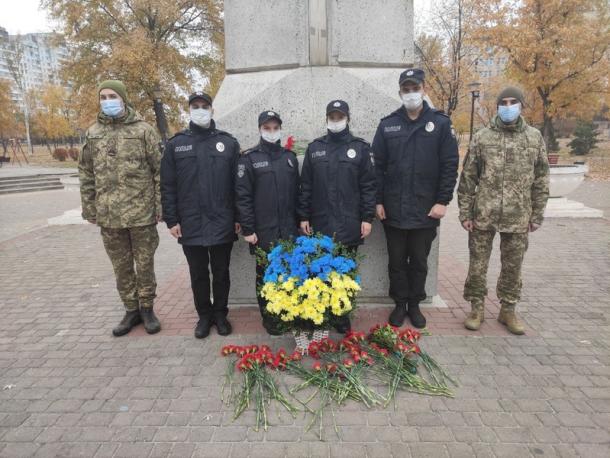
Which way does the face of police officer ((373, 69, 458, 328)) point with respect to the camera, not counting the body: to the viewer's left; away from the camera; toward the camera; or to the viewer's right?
toward the camera

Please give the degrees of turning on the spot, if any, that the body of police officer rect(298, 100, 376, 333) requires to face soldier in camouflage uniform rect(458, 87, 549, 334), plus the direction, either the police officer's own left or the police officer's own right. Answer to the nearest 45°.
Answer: approximately 90° to the police officer's own left

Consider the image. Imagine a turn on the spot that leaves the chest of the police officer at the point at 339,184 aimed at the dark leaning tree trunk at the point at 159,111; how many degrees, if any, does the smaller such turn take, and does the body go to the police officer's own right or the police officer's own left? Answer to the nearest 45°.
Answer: approximately 135° to the police officer's own right

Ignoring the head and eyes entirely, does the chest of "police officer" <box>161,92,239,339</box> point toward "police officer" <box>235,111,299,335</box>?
no

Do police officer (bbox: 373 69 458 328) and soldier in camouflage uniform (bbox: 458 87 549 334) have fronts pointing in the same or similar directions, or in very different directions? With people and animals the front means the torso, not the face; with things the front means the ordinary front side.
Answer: same or similar directions

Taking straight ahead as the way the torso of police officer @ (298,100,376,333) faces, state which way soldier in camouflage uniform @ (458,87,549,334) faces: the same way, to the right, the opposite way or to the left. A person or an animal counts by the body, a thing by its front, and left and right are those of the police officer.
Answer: the same way

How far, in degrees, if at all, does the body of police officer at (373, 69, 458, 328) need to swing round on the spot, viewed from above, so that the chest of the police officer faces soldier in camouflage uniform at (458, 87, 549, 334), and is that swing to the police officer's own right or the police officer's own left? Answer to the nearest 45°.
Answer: approximately 90° to the police officer's own left

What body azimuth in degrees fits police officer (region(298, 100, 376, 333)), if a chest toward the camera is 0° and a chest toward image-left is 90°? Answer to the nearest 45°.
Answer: approximately 0°

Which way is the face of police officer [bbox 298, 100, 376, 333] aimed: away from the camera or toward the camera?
toward the camera

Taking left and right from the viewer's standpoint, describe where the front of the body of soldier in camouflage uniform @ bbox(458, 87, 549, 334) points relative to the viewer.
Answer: facing the viewer

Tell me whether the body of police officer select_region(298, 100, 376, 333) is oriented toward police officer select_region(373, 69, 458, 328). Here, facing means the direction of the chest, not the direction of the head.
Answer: no

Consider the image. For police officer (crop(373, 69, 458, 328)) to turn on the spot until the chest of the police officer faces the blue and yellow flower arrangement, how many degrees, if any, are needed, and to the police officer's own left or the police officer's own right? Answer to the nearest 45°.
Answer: approximately 45° to the police officer's own right

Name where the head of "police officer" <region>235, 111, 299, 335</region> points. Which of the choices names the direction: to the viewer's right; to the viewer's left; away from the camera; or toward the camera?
toward the camera

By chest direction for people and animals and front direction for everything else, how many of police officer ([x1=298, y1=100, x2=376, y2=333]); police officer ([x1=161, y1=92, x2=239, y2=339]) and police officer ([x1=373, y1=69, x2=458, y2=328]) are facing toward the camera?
3

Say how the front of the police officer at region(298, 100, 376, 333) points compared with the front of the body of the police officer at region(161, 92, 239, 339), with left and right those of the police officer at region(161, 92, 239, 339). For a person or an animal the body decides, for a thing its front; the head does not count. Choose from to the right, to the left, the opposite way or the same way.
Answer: the same way

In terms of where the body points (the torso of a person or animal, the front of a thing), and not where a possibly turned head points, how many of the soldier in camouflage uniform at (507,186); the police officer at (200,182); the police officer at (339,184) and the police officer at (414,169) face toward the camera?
4
